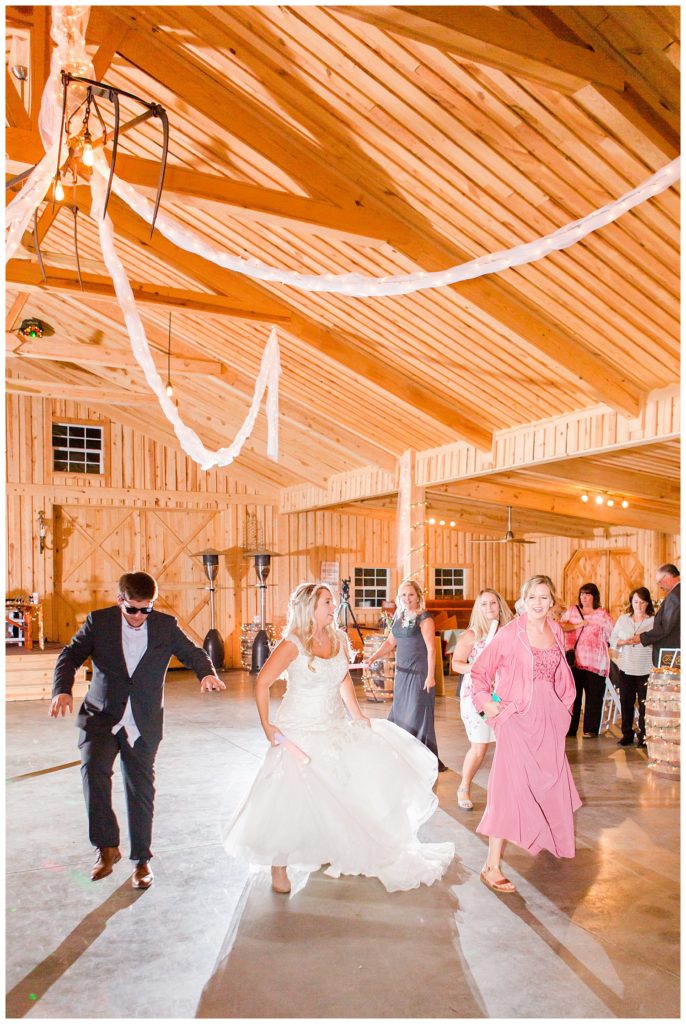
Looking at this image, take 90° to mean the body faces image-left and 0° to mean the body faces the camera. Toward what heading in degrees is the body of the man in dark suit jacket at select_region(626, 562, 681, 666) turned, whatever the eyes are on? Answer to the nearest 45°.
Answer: approximately 90°

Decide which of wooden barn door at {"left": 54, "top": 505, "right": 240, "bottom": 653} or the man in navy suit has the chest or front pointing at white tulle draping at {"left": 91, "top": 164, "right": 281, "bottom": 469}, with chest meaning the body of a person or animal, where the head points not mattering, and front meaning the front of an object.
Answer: the wooden barn door

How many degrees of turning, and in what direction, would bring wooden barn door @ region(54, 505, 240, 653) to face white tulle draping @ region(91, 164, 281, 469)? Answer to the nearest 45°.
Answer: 0° — it already faces it

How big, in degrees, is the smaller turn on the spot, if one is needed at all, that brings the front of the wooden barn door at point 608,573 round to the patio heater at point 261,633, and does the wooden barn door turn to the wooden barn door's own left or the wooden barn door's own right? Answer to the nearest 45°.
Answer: approximately 45° to the wooden barn door's own right

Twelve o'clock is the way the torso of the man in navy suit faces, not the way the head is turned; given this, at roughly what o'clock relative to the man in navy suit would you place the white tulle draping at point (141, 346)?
The white tulle draping is roughly at 6 o'clock from the man in navy suit.

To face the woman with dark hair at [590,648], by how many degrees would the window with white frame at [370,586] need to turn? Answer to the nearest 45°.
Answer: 0° — it already faces them
